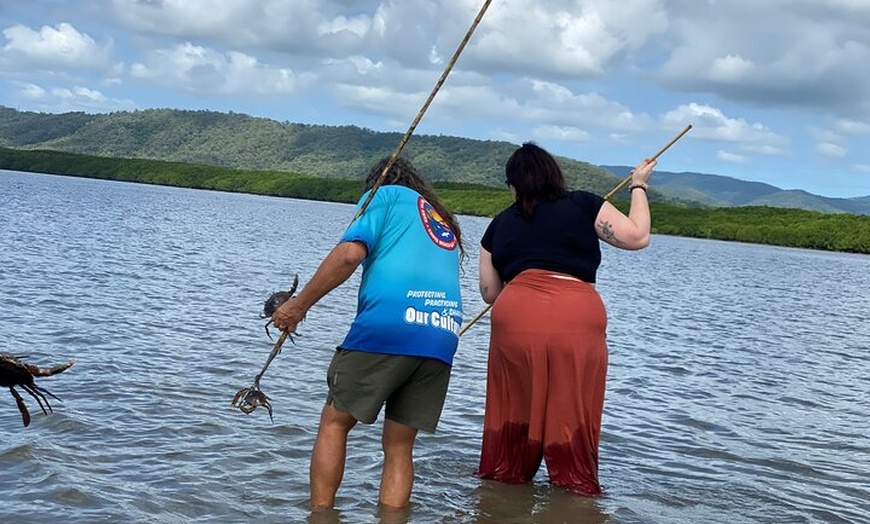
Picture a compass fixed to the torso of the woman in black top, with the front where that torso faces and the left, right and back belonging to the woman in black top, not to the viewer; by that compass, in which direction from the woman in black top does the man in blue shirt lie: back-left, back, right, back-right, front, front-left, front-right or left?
back-left

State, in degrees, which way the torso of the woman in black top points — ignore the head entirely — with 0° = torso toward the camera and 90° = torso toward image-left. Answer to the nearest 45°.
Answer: approximately 180°
